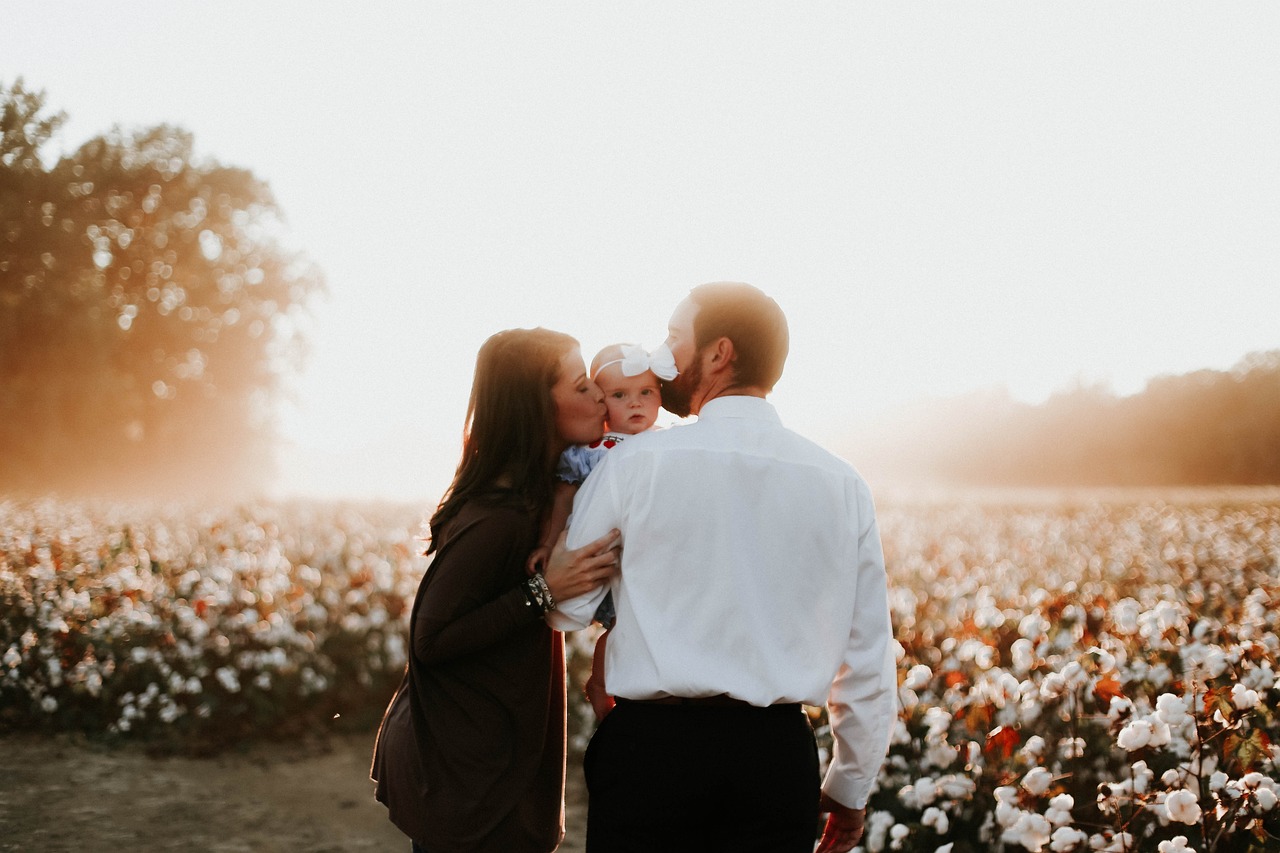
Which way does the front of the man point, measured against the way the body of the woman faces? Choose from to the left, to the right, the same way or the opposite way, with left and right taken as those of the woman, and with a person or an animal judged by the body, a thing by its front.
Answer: to the left

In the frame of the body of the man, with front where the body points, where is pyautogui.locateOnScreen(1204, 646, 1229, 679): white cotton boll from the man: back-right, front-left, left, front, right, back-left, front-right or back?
front-right

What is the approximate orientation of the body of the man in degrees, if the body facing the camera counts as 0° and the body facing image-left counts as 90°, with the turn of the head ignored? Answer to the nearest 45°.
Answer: approximately 180°

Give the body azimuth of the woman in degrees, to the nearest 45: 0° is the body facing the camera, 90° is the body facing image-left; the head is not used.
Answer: approximately 270°

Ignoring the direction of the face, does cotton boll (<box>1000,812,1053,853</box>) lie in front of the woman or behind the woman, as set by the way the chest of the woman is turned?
in front

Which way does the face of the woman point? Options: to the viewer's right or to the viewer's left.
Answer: to the viewer's right

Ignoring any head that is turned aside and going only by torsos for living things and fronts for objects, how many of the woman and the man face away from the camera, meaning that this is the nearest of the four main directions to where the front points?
1

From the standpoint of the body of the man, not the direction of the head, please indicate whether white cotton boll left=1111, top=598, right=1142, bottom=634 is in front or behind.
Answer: in front

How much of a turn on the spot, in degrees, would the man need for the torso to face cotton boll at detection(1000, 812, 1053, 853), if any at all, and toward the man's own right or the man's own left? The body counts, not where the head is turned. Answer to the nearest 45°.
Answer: approximately 45° to the man's own right

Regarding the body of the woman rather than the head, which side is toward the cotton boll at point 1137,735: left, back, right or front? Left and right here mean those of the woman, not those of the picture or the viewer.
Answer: front
